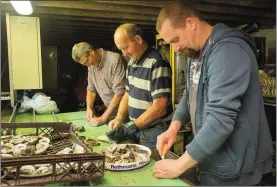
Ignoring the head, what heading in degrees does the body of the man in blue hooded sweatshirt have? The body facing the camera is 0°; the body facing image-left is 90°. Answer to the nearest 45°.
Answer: approximately 90°

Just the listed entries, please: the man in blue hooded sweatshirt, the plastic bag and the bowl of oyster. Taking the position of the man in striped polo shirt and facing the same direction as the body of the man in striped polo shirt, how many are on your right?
1

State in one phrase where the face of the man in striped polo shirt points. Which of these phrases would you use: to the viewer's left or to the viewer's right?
to the viewer's left

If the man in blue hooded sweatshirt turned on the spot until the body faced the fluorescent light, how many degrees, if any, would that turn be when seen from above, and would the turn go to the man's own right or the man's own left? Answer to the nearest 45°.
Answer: approximately 45° to the man's own right

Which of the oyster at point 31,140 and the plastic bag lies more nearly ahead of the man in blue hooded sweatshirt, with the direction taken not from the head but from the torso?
the oyster

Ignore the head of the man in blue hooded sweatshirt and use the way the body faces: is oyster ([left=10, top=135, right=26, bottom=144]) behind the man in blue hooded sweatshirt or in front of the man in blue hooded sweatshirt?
in front

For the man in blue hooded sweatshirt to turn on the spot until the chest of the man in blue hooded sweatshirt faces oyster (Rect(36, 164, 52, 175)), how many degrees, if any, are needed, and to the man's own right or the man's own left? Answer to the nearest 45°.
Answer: approximately 45° to the man's own left

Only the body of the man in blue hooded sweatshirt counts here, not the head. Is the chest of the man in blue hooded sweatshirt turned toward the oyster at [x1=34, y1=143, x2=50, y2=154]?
yes

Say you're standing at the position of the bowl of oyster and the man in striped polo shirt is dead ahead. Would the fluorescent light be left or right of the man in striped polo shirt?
left

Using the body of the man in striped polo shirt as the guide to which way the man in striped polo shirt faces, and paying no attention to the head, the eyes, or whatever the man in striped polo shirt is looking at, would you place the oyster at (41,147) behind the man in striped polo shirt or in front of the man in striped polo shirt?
in front

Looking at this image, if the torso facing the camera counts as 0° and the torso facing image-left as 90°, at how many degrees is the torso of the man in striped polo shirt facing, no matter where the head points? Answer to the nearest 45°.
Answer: approximately 45°
